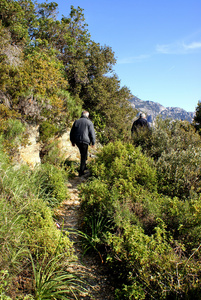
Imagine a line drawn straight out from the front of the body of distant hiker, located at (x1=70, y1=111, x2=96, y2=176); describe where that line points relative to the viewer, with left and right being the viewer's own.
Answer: facing away from the viewer

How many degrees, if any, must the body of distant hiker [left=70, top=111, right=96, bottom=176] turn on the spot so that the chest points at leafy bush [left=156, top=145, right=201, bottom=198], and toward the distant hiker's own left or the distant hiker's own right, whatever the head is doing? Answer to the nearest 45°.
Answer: approximately 135° to the distant hiker's own right

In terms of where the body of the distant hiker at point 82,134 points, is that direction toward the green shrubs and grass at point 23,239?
no

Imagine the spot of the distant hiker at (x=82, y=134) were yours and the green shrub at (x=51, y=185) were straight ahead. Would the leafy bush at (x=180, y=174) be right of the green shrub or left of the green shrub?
left

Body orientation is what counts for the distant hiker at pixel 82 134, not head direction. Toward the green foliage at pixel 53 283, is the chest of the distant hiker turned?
no

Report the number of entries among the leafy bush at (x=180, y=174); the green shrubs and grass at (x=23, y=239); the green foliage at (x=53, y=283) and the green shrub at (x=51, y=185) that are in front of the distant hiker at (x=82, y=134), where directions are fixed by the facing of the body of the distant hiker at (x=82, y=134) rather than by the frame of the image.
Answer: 0

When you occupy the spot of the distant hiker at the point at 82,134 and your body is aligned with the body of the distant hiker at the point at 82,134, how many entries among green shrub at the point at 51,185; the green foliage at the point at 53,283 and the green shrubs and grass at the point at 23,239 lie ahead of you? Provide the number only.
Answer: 0

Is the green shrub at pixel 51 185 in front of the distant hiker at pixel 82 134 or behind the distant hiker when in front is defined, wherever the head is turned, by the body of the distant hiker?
behind
